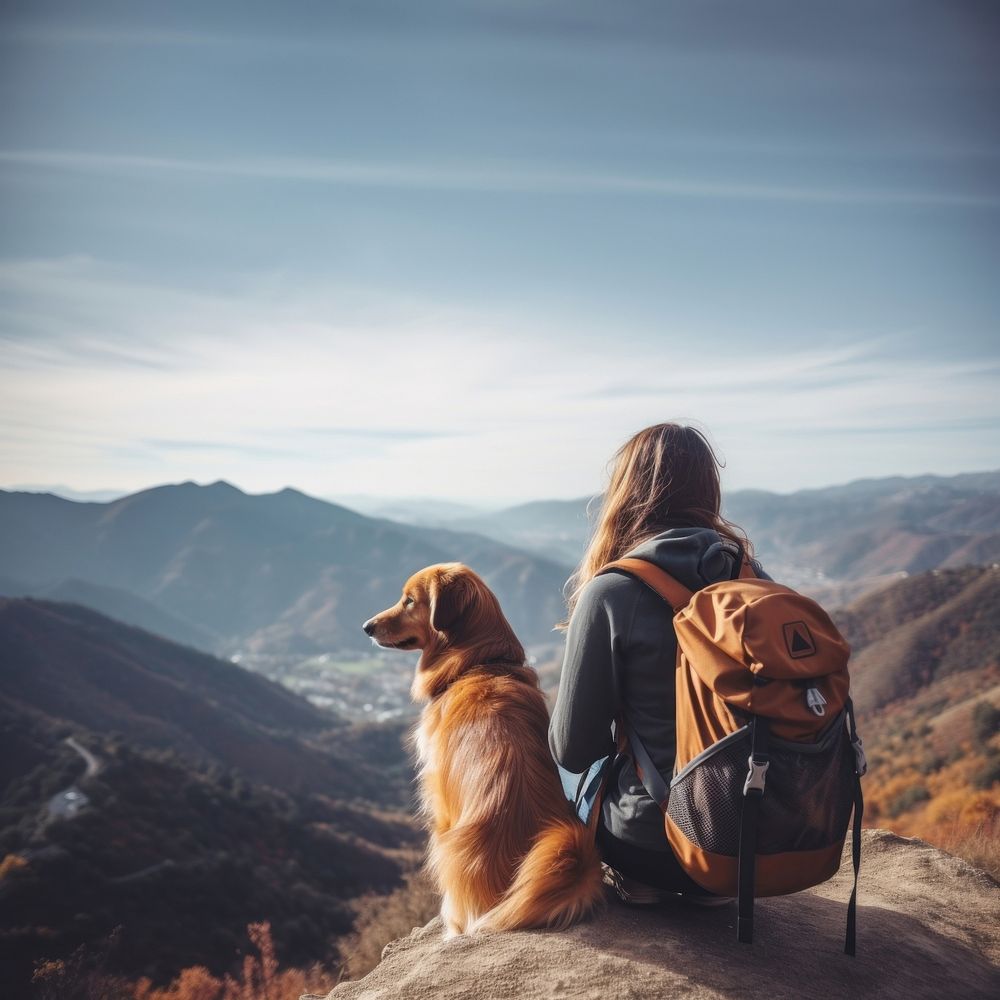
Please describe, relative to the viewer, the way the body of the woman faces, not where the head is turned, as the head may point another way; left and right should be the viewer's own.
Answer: facing away from the viewer and to the left of the viewer

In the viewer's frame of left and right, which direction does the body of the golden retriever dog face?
facing away from the viewer and to the left of the viewer
